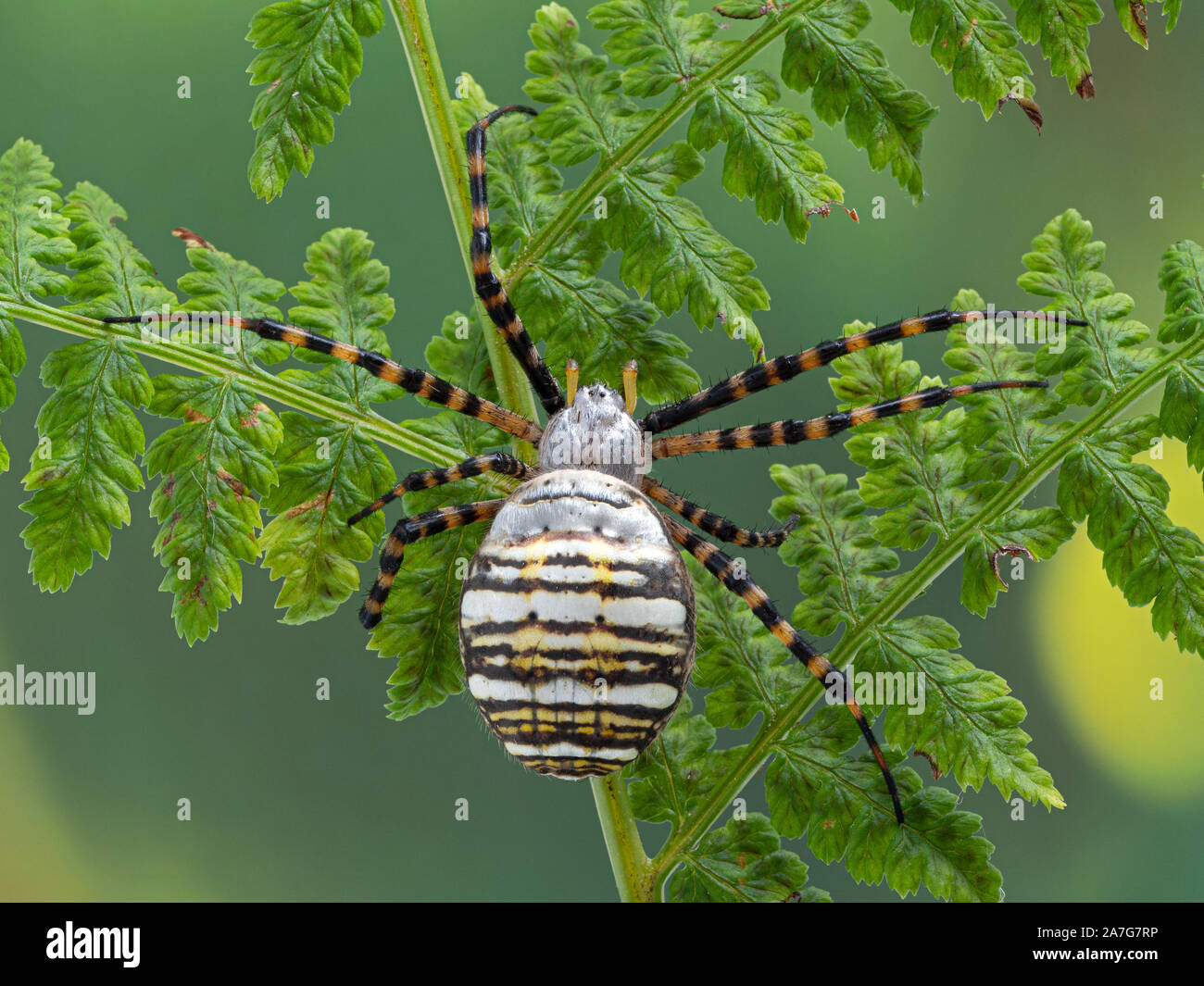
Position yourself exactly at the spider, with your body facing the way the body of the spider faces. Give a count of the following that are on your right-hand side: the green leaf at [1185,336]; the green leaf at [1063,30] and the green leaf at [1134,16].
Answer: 3

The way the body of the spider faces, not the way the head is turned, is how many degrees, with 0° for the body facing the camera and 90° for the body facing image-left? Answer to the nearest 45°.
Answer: approximately 180°

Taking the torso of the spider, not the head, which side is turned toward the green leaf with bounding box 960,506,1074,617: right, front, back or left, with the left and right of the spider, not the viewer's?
right

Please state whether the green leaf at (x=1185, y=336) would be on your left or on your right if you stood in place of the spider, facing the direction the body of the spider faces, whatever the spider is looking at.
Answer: on your right

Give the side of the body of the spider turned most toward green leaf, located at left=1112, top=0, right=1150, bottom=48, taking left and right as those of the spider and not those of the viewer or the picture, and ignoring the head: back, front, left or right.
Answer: right
